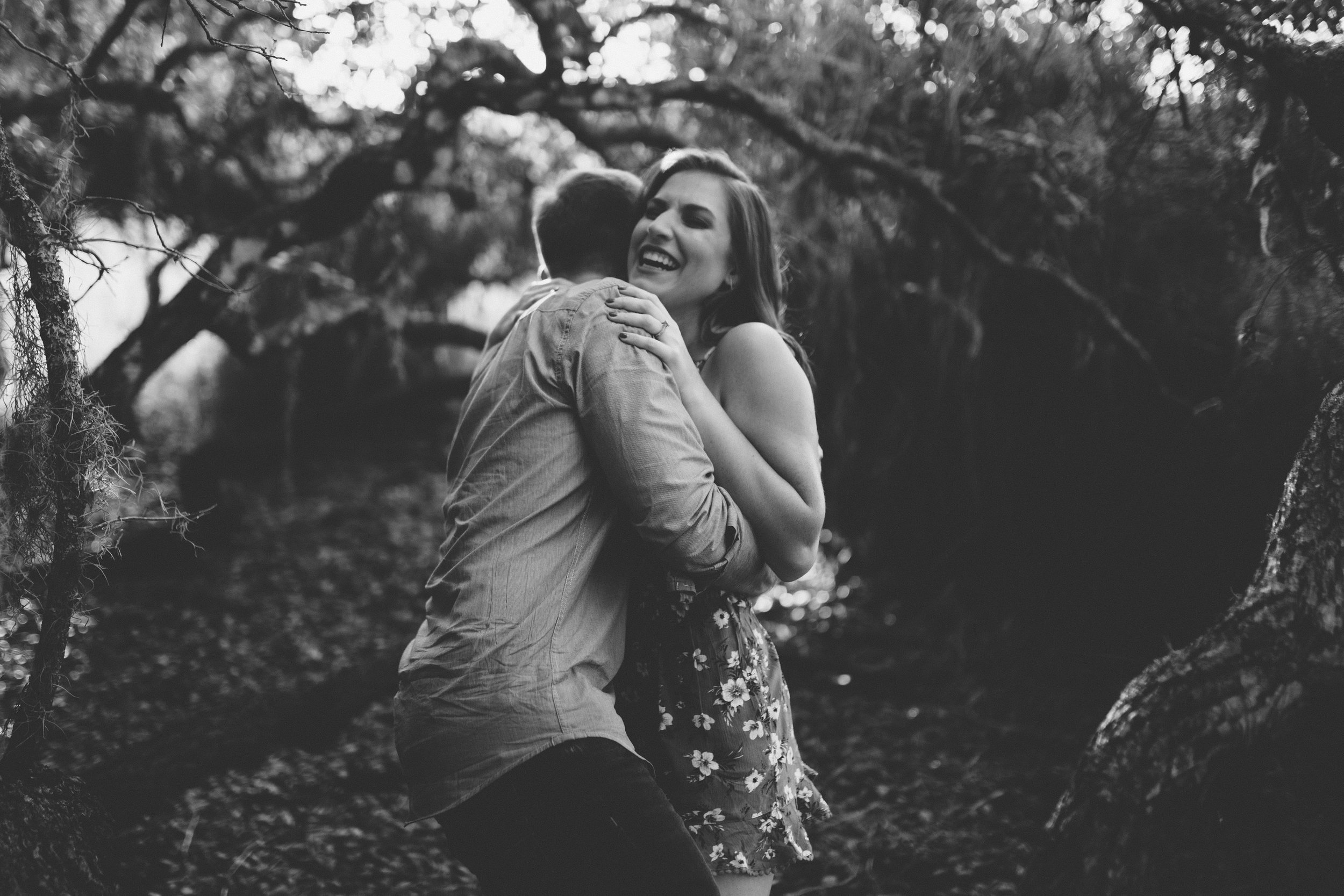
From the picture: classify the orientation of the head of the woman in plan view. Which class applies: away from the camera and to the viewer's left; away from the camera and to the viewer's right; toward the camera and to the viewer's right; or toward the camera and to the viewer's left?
toward the camera and to the viewer's left

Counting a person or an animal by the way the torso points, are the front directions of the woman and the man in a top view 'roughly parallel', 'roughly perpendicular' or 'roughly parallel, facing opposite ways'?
roughly parallel, facing opposite ways

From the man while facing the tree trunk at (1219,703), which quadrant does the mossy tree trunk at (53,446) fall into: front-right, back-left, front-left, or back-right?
back-left

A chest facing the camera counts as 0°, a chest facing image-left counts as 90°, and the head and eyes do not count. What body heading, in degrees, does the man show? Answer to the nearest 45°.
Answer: approximately 225°

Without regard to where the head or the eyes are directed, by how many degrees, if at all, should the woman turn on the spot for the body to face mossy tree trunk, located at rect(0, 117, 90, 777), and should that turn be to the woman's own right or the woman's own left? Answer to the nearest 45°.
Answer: approximately 45° to the woman's own right

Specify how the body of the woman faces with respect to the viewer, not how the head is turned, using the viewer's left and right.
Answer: facing the viewer and to the left of the viewer
